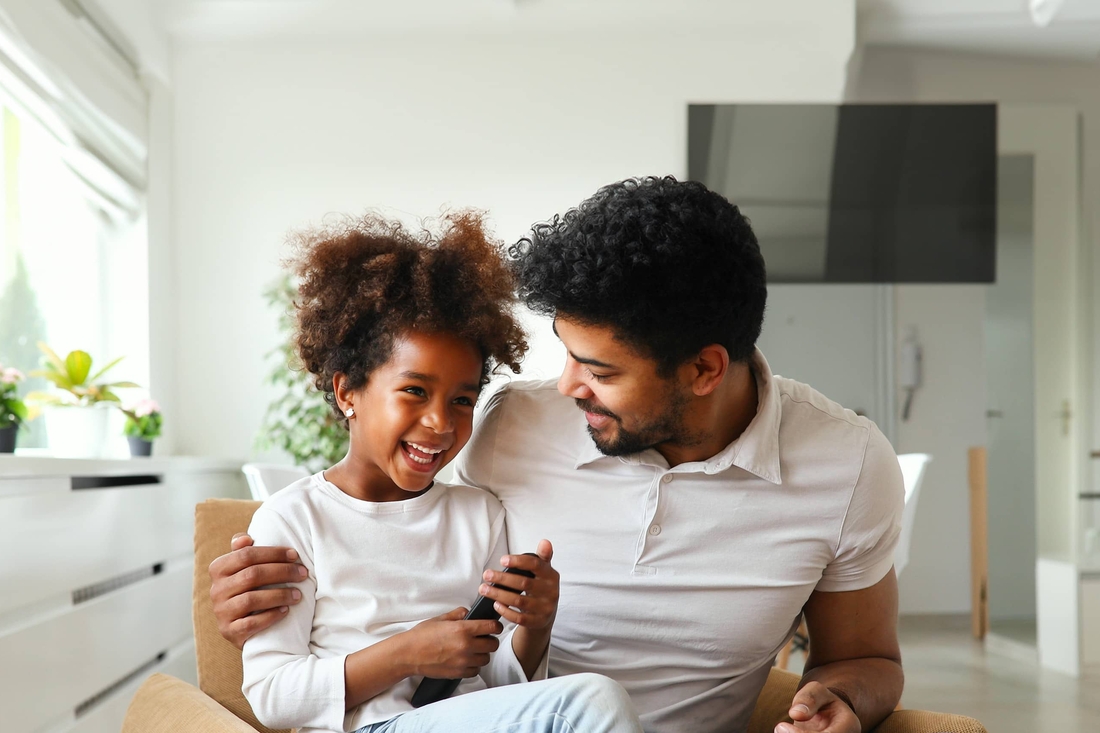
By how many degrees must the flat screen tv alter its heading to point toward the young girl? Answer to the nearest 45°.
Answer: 0° — it already faces them

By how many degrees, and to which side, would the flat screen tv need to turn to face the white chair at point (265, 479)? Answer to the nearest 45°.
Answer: approximately 45° to its right

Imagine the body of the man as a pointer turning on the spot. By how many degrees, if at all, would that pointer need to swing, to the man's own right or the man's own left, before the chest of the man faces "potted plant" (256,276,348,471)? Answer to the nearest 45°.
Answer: approximately 135° to the man's own right

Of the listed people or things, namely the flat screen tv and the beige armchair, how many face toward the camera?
2

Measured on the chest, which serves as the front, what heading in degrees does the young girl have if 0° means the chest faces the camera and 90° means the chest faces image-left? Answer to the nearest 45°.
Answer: approximately 315°

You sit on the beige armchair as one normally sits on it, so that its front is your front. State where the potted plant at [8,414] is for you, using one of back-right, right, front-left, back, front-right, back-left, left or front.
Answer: back-right

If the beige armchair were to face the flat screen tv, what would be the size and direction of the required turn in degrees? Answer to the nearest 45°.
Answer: approximately 135° to its left

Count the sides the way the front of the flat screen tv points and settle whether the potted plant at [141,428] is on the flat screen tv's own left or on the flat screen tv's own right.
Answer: on the flat screen tv's own right

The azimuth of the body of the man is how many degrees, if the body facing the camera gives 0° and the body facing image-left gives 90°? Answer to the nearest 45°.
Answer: approximately 0°

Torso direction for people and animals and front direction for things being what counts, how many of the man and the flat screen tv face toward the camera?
2

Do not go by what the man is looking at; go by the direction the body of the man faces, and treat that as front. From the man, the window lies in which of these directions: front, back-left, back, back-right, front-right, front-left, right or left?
back-right
